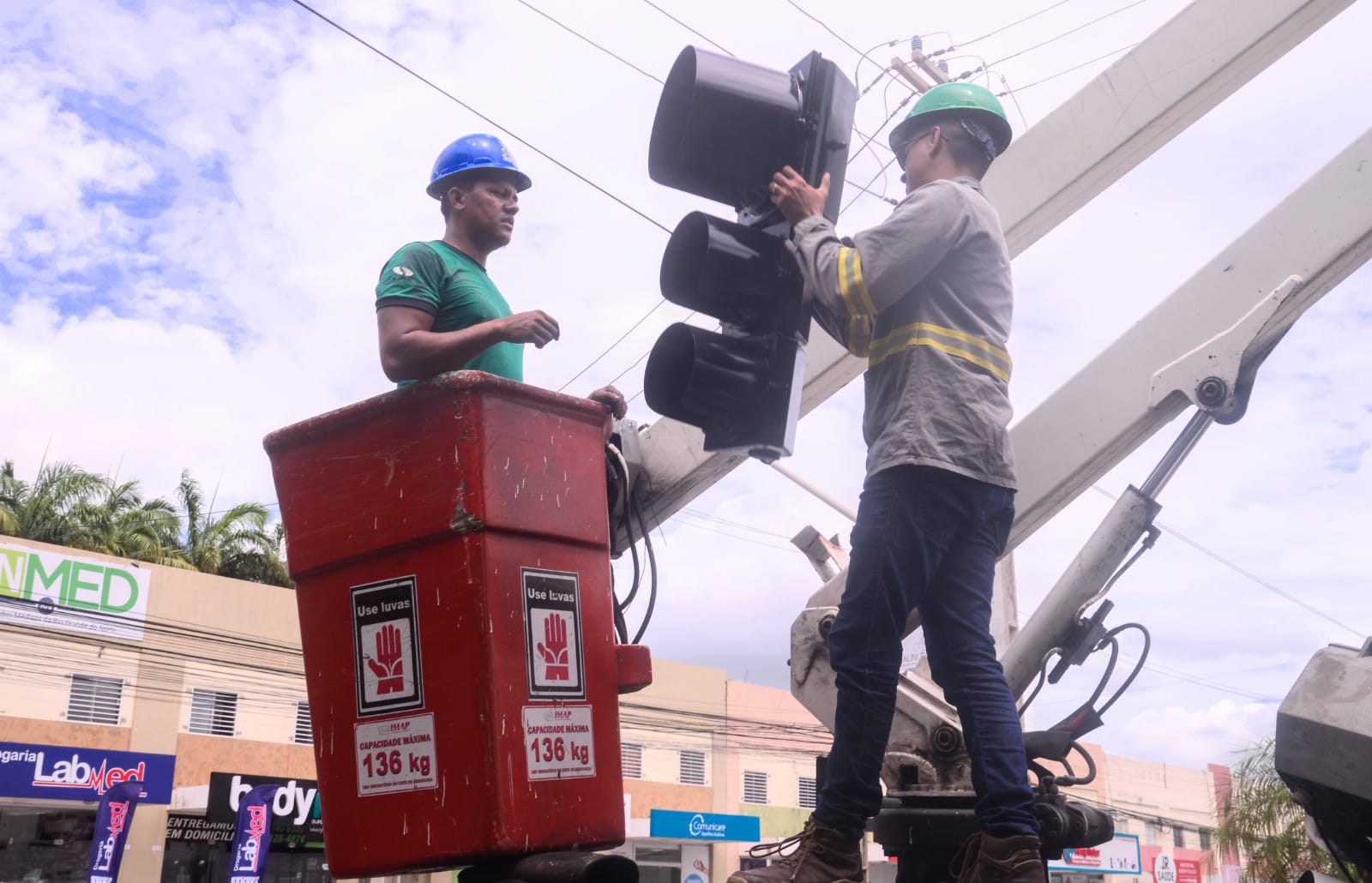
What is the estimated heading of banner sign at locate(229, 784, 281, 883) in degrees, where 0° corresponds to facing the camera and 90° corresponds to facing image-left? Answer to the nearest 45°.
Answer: approximately 0°

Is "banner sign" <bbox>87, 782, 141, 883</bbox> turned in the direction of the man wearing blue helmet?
yes

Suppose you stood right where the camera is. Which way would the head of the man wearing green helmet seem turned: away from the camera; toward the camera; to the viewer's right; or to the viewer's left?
to the viewer's left

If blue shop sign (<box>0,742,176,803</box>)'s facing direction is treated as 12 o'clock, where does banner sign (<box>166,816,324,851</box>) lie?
The banner sign is roughly at 8 o'clock from the blue shop sign.

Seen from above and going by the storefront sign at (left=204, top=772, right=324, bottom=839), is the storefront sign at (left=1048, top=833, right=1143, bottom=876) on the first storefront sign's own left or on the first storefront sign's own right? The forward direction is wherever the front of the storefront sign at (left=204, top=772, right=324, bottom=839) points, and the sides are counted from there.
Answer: on the first storefront sign's own left

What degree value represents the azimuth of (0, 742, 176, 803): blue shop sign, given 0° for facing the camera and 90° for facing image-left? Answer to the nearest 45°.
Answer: approximately 0°

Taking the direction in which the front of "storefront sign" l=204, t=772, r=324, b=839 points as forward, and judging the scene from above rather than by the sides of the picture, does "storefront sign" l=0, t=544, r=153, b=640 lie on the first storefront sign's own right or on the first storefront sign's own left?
on the first storefront sign's own right

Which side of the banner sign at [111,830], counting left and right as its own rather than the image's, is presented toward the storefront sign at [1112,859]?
left

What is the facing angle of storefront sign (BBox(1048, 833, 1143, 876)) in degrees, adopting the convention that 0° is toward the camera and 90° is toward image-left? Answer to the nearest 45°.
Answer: approximately 45°

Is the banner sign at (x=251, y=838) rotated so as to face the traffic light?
yes

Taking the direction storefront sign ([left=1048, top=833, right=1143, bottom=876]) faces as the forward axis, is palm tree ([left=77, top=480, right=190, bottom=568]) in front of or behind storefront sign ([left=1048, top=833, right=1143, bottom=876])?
in front
